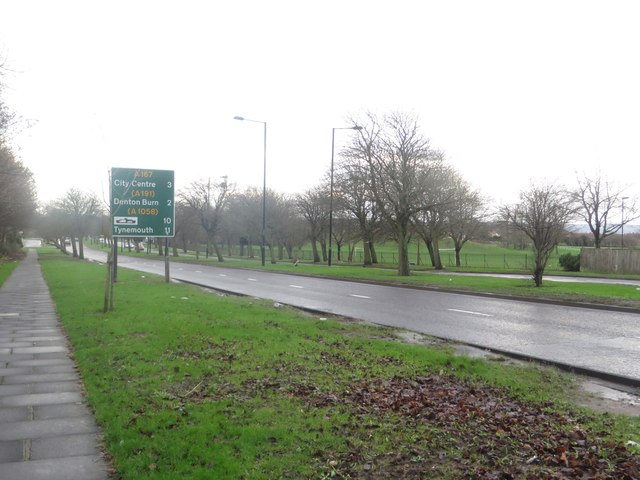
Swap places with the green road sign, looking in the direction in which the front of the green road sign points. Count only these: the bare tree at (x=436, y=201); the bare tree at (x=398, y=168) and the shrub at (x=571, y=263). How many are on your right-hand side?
0

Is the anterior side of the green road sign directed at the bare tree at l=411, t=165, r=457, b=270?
no

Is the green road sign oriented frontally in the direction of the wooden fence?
no

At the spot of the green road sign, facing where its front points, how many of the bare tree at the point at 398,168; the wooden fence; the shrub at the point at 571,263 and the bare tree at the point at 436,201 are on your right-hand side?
0

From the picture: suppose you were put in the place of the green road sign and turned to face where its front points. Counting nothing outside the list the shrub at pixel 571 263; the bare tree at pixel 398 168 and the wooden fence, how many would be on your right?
0

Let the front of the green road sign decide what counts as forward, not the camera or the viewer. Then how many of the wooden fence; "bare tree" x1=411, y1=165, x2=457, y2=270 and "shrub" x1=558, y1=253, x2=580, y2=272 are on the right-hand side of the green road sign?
0

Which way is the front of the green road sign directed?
toward the camera

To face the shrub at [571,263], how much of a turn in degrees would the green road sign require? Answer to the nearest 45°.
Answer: approximately 135° to its left

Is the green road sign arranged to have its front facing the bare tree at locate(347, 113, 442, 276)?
no
